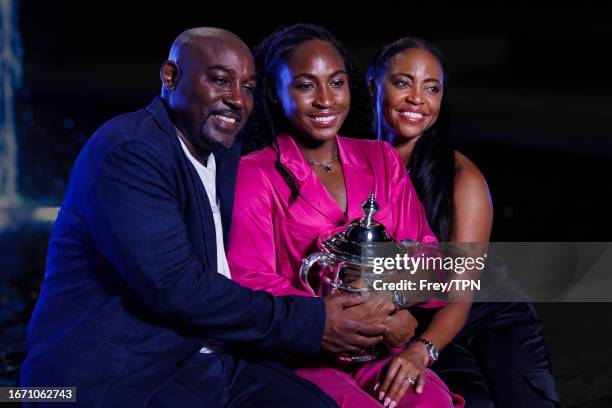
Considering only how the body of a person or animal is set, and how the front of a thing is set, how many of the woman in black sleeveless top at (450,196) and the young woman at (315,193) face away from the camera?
0

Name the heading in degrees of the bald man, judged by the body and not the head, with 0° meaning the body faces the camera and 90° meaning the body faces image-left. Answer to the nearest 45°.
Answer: approximately 315°

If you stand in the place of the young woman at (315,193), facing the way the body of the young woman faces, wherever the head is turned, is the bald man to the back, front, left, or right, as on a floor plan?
right

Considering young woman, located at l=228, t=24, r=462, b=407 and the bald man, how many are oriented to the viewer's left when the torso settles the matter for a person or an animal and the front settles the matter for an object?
0

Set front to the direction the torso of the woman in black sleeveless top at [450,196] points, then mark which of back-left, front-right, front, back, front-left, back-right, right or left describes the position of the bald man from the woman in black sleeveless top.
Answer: front

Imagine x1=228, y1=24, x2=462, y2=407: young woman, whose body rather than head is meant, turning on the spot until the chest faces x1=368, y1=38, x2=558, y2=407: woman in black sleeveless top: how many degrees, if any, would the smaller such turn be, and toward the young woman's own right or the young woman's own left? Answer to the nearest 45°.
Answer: approximately 90° to the young woman's own left

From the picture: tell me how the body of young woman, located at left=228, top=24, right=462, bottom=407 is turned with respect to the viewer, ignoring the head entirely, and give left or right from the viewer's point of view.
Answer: facing the viewer and to the right of the viewer

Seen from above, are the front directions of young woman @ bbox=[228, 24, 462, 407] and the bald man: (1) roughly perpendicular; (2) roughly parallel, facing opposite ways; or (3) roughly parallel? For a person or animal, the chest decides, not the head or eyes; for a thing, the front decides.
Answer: roughly parallel

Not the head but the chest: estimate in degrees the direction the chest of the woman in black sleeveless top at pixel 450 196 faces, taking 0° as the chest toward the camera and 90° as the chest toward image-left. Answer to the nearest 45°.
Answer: approximately 45°

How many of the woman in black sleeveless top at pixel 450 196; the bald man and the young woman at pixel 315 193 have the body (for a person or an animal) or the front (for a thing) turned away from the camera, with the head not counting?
0

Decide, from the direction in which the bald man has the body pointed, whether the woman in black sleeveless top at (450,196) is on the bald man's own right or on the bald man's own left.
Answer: on the bald man's own left

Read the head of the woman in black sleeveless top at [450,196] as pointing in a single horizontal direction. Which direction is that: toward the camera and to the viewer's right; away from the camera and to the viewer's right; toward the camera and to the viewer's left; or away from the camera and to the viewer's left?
toward the camera and to the viewer's left

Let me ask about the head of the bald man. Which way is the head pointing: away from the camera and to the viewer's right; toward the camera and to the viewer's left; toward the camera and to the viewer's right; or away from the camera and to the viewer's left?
toward the camera and to the viewer's right
